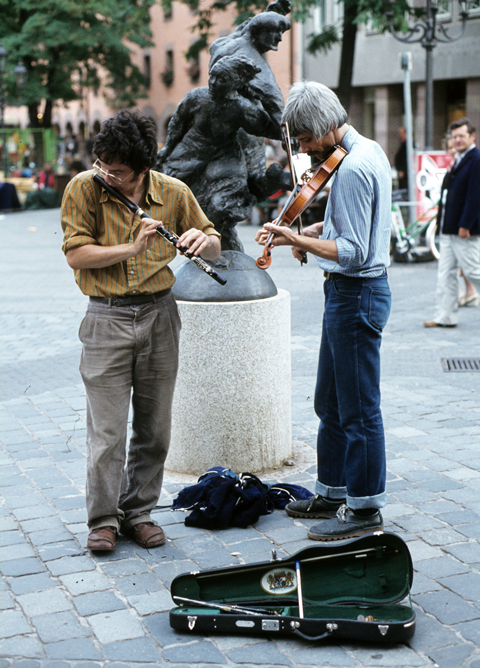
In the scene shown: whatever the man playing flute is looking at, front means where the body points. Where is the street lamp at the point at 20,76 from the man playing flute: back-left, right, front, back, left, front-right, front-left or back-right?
back

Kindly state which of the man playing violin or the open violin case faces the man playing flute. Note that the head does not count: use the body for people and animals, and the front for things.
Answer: the man playing violin

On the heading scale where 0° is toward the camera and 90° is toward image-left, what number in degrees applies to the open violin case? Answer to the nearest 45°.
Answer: approximately 0°

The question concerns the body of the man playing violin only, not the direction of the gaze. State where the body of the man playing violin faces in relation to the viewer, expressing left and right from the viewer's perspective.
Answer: facing to the left of the viewer

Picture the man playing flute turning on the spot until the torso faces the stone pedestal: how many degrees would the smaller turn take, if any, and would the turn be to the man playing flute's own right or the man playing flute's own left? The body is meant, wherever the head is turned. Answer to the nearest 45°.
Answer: approximately 135° to the man playing flute's own left

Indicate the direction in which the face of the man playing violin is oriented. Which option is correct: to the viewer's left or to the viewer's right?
to the viewer's left
